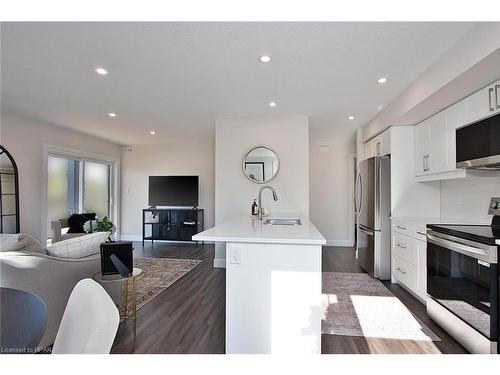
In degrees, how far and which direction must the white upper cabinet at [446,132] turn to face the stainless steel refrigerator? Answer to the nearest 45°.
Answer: approximately 90° to its right

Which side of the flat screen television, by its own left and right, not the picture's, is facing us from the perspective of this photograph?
front

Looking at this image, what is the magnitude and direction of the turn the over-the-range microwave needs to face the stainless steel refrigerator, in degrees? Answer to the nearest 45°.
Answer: approximately 90° to its right

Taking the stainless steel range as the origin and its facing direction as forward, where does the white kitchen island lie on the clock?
The white kitchen island is roughly at 12 o'clock from the stainless steel range.

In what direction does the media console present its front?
toward the camera

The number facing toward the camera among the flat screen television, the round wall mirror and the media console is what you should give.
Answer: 3

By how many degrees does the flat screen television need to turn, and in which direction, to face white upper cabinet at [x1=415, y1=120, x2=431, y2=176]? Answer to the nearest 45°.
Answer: approximately 45° to its left

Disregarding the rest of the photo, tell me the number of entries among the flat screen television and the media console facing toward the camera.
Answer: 2

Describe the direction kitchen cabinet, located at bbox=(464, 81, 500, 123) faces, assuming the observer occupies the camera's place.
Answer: facing the viewer and to the left of the viewer

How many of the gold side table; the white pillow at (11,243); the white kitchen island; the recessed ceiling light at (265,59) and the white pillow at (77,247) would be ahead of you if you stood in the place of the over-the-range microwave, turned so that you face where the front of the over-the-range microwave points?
5

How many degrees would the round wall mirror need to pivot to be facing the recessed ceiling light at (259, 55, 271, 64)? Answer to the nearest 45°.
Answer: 0° — it already faces it

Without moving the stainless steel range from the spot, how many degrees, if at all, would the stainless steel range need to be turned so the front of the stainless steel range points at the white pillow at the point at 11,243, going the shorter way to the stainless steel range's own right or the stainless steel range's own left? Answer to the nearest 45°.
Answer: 0° — it already faces it
